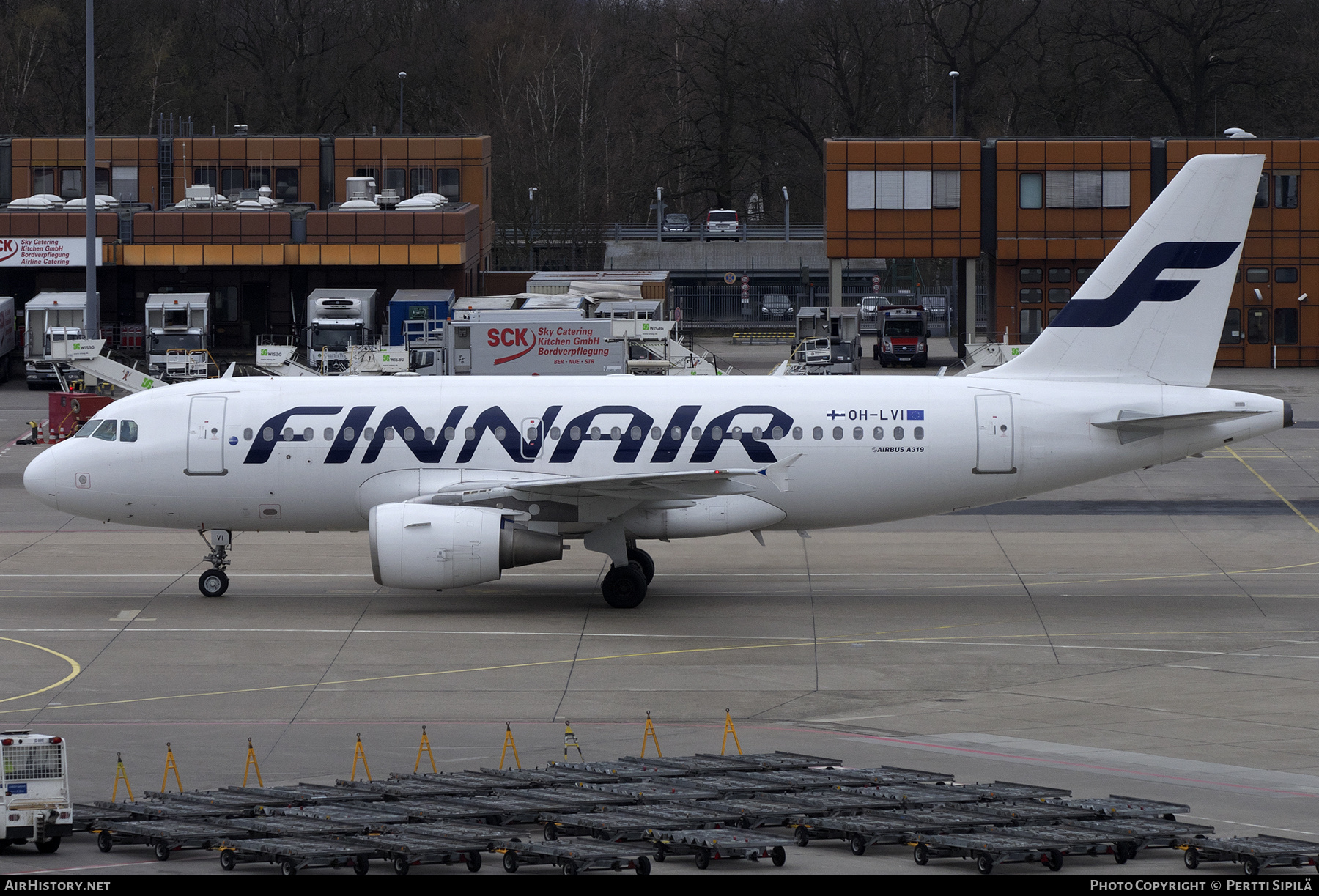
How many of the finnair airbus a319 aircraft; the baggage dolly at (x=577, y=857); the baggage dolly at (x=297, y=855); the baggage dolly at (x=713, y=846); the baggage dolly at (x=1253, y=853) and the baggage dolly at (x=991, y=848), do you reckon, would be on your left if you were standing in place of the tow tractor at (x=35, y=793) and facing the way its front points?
0

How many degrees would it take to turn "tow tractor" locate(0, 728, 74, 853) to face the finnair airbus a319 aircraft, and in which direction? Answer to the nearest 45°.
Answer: approximately 45° to its right

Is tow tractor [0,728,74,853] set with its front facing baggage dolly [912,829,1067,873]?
no

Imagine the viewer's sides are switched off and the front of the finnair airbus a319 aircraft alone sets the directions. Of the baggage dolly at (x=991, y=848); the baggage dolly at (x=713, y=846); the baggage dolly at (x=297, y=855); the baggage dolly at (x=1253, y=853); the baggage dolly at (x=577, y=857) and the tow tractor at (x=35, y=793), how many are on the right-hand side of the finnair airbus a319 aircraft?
0

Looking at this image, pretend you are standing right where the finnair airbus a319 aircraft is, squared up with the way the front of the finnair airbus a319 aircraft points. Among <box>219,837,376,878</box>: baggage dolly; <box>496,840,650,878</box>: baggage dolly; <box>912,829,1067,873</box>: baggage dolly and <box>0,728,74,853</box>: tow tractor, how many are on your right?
0

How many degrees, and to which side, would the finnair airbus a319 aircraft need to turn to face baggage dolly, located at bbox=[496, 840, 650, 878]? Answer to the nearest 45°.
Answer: approximately 90° to its left

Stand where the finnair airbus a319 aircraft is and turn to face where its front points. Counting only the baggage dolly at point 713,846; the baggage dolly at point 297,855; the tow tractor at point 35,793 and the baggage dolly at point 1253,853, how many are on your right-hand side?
0

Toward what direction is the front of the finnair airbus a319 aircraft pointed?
to the viewer's left

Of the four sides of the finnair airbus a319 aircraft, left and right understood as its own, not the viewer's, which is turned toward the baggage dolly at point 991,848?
left

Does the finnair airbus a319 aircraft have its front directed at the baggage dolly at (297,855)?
no

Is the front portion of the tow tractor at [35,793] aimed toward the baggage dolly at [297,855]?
no
